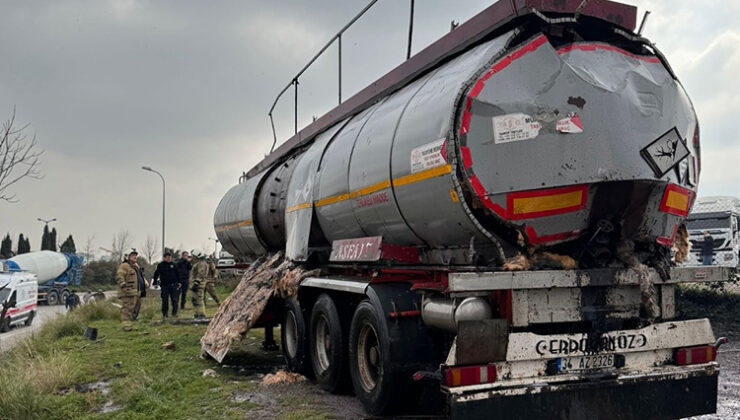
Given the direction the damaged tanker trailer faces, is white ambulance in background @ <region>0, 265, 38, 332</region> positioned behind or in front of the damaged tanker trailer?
in front

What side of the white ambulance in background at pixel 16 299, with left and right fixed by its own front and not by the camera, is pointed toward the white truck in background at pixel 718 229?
left

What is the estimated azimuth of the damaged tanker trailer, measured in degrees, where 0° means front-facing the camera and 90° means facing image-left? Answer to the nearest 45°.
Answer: approximately 135°

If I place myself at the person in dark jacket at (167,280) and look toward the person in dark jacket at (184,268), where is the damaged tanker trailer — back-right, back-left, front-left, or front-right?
back-right

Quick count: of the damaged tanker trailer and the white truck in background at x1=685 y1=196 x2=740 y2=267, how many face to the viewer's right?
0

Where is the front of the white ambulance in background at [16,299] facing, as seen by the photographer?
facing the viewer and to the left of the viewer

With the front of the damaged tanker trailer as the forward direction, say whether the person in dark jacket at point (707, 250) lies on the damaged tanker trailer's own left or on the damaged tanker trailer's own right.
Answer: on the damaged tanker trailer's own right

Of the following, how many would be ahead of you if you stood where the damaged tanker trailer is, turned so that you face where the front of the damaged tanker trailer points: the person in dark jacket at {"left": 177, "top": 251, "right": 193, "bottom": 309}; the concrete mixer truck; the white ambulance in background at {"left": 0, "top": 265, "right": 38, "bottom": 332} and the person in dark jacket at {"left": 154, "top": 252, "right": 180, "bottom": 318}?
4
